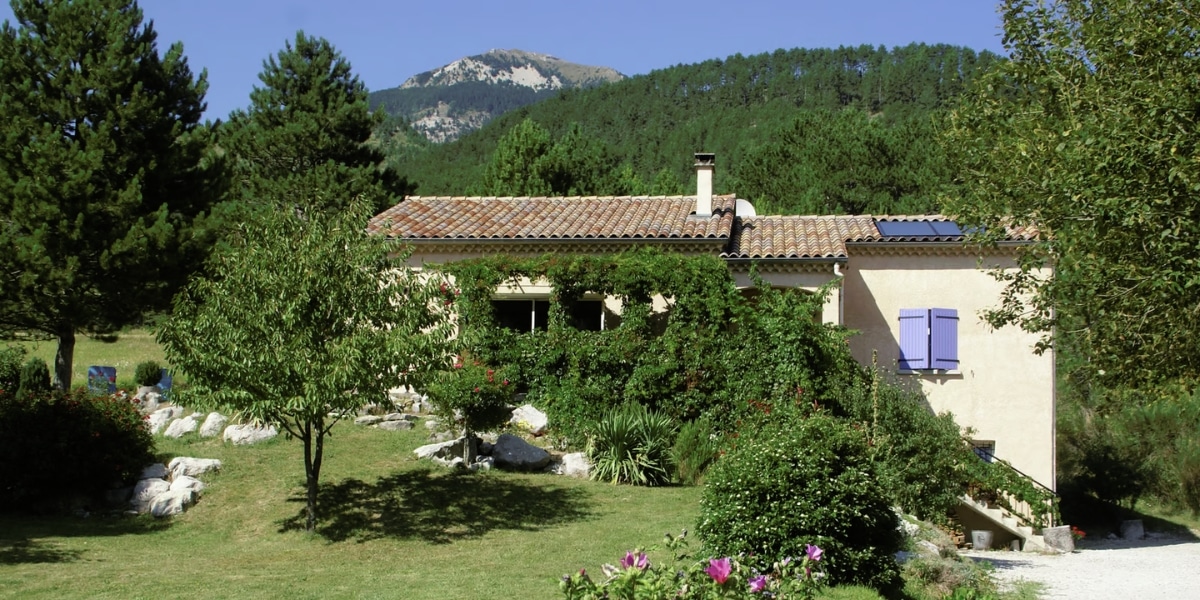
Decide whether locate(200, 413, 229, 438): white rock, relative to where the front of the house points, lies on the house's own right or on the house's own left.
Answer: on the house's own right

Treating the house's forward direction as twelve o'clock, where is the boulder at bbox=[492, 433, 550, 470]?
The boulder is roughly at 2 o'clock from the house.

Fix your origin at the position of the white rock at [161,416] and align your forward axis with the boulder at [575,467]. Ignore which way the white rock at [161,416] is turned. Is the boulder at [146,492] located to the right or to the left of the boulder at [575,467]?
right

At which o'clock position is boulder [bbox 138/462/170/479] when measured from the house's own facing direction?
The boulder is roughly at 2 o'clock from the house.

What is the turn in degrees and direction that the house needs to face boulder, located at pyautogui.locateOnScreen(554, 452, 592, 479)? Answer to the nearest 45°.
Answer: approximately 45° to its right

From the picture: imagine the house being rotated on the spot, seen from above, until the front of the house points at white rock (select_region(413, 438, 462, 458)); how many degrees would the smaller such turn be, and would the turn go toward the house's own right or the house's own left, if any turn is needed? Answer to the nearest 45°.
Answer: approximately 45° to the house's own right

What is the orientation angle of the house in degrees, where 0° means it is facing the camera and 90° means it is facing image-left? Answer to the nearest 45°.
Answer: approximately 0°

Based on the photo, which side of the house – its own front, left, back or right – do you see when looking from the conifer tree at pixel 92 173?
right

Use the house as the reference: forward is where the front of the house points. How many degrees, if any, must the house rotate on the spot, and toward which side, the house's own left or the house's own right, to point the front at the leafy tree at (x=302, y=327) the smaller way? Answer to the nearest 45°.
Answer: approximately 45° to the house's own right

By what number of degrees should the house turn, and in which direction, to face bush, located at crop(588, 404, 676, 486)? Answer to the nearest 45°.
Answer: approximately 45° to its right

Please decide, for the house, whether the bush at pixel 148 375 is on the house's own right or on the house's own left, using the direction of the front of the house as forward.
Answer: on the house's own right

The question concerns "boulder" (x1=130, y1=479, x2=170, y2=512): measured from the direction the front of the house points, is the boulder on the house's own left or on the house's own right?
on the house's own right

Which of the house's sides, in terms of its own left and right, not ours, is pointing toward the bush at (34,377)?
right
